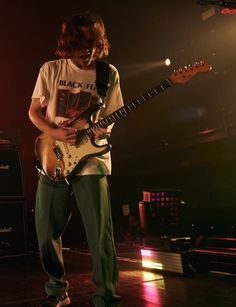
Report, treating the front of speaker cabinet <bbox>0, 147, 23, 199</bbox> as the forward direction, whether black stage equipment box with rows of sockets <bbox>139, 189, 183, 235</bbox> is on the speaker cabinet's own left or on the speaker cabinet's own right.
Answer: on the speaker cabinet's own left

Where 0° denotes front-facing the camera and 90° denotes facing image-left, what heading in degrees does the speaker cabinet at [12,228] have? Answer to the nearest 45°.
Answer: approximately 0°

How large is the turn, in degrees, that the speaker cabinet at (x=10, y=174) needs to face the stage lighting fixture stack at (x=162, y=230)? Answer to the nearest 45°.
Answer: approximately 45° to its left

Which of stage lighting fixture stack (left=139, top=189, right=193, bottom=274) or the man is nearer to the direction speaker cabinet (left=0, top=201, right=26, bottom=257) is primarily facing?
the man

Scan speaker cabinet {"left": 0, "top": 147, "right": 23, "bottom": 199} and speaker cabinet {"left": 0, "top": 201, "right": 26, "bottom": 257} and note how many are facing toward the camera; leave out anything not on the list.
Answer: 2
